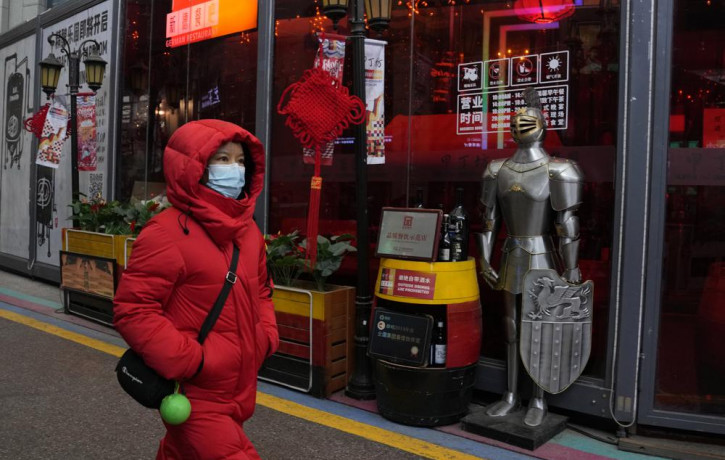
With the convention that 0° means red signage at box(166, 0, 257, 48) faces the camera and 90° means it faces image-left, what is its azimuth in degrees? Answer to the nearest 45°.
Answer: approximately 45°

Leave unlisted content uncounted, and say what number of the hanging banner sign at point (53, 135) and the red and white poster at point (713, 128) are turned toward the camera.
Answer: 2

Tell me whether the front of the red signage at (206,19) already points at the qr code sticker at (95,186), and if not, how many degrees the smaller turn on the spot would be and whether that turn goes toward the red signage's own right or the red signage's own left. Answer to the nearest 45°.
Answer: approximately 90° to the red signage's own right

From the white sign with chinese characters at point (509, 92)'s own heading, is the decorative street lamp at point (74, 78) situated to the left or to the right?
on its right

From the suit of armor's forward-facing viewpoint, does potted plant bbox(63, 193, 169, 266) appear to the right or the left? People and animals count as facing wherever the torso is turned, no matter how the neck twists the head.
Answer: on its right

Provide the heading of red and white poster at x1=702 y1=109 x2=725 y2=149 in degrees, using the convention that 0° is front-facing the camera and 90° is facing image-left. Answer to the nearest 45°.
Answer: approximately 0°

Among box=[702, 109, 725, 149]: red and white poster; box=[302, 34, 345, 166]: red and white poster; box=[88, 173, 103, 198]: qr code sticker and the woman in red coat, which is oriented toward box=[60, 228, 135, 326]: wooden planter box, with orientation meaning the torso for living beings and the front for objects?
the qr code sticker

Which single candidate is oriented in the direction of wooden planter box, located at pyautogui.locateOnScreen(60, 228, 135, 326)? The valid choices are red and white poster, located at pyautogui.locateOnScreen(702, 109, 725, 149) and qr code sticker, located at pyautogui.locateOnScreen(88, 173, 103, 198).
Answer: the qr code sticker
